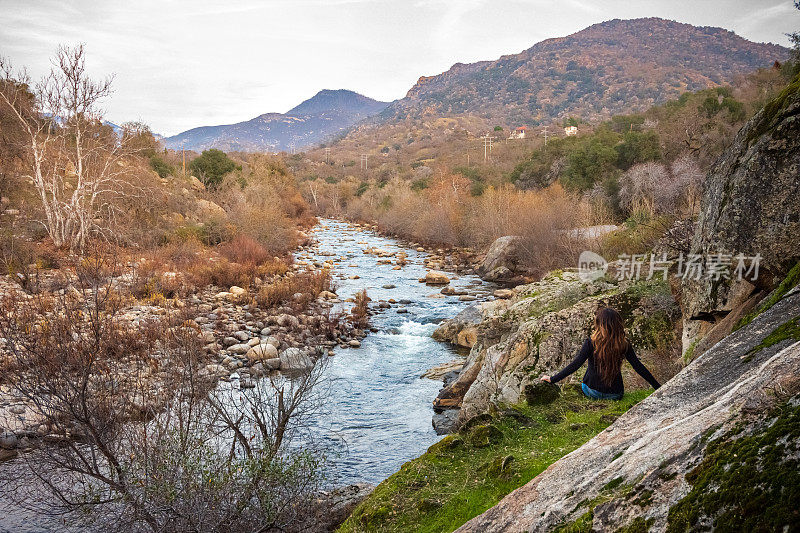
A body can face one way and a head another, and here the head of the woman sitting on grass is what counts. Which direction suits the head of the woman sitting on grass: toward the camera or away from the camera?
away from the camera

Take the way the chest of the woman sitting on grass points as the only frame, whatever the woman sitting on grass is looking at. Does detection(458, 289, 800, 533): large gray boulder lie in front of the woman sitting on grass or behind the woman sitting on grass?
behind

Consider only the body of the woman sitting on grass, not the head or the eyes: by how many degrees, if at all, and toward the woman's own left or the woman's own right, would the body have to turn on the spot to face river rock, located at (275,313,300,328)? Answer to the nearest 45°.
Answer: approximately 45° to the woman's own left

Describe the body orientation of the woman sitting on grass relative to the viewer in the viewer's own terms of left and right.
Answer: facing away from the viewer

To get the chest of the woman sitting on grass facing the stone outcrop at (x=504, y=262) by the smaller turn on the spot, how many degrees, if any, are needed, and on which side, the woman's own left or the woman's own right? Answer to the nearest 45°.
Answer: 0° — they already face it

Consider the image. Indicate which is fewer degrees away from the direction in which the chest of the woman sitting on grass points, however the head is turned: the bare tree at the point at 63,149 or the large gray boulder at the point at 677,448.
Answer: the bare tree

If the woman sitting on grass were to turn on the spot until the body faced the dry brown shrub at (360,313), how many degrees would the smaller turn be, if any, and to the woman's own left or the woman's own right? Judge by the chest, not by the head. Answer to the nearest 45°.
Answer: approximately 45° to the woman's own left
